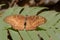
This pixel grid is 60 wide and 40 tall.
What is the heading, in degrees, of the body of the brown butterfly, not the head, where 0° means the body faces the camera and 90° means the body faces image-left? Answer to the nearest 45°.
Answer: approximately 180°
